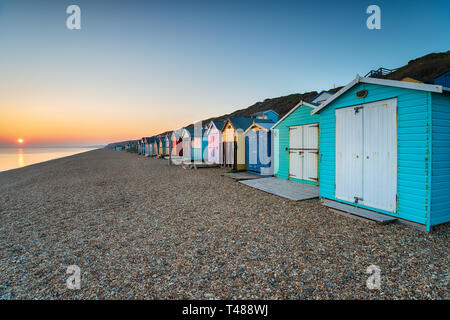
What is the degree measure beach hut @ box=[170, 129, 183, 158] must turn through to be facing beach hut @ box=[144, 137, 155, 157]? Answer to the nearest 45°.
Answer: approximately 135° to its right

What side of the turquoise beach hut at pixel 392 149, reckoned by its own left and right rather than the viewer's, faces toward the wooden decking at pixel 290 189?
right

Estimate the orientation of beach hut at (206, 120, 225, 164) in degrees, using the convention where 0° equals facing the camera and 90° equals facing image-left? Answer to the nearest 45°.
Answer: approximately 45°

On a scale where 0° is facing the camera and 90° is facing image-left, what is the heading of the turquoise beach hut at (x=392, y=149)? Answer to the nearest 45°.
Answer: approximately 45°

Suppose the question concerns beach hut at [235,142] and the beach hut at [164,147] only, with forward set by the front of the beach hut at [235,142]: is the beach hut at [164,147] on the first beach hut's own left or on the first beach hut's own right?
on the first beach hut's own right

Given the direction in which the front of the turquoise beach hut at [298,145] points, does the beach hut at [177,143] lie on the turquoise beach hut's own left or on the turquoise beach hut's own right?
on the turquoise beach hut's own right
